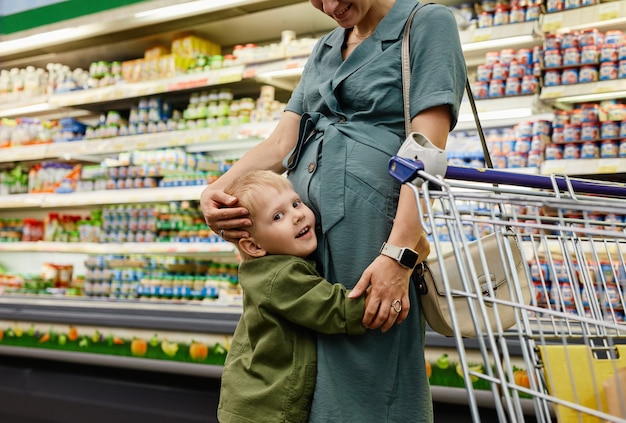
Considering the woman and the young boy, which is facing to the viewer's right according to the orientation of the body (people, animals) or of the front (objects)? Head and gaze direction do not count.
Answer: the young boy

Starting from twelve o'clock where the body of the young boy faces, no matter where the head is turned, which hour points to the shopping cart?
The shopping cart is roughly at 1 o'clock from the young boy.

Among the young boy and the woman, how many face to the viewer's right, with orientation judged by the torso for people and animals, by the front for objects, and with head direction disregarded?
1

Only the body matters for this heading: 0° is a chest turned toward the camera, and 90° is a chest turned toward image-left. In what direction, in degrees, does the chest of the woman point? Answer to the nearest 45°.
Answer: approximately 45°

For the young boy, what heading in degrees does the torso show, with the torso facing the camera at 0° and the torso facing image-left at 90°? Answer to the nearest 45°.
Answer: approximately 270°
